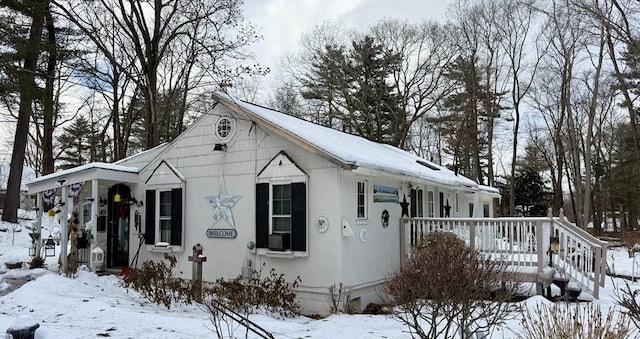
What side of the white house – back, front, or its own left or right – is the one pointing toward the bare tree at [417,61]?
back

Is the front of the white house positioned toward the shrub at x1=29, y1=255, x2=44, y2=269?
no

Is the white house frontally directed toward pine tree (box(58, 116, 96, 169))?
no

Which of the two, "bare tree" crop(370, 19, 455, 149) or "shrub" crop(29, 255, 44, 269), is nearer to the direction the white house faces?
the shrub

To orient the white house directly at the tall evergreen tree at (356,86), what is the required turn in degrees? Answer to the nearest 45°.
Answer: approximately 135° to its right

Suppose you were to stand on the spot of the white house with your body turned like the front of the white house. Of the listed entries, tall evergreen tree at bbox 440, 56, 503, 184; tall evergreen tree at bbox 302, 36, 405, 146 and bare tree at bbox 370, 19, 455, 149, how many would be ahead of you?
0

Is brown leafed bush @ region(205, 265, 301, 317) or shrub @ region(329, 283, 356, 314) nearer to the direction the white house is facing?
the brown leafed bush

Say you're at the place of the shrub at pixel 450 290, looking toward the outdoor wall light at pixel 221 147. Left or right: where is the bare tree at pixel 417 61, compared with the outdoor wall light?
right

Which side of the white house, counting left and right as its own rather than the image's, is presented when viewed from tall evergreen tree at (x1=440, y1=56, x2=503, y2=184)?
back

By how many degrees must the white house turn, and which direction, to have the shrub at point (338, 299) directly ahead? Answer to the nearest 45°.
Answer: approximately 90° to its left

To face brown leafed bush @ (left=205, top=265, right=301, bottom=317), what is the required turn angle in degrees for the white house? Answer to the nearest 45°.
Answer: approximately 45° to its left

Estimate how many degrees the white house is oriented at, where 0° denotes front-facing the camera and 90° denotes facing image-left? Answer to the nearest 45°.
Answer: approximately 45°

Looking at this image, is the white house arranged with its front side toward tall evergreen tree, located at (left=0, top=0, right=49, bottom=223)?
no
